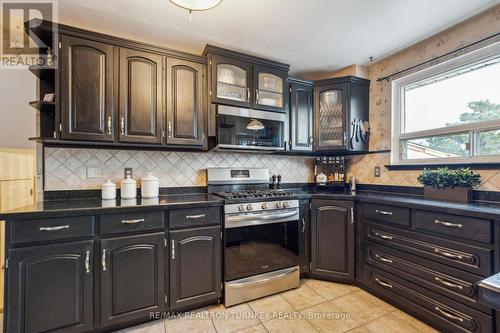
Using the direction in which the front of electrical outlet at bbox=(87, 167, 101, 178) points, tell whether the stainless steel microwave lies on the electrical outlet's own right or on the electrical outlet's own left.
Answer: on the electrical outlet's own left

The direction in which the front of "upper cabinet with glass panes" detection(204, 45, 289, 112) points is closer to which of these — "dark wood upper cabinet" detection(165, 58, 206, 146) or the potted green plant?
the potted green plant

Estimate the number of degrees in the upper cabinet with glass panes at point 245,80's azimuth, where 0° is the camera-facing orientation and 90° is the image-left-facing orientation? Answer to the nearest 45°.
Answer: approximately 315°

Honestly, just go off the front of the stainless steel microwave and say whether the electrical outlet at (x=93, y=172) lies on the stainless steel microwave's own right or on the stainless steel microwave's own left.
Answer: on the stainless steel microwave's own right

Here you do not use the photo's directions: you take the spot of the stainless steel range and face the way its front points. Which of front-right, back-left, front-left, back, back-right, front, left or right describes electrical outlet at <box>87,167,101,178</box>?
back-right

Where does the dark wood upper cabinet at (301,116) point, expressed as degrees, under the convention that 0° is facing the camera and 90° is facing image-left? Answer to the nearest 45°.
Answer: approximately 315°

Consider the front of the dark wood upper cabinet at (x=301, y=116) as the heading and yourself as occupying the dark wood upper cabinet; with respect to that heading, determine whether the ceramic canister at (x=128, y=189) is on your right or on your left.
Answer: on your right

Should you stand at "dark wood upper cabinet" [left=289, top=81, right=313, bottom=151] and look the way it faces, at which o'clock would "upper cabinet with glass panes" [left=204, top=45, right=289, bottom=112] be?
The upper cabinet with glass panes is roughly at 3 o'clock from the dark wood upper cabinet.
